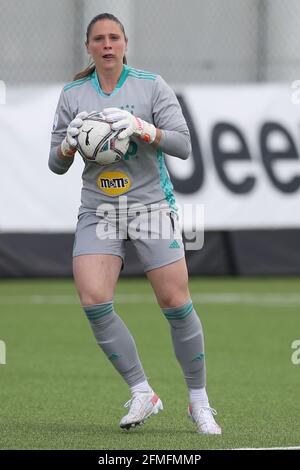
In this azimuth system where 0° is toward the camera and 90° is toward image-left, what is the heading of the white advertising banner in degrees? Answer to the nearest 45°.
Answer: approximately 0°

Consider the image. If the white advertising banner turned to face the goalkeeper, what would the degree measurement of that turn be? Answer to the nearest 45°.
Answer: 0° — it already faces them
